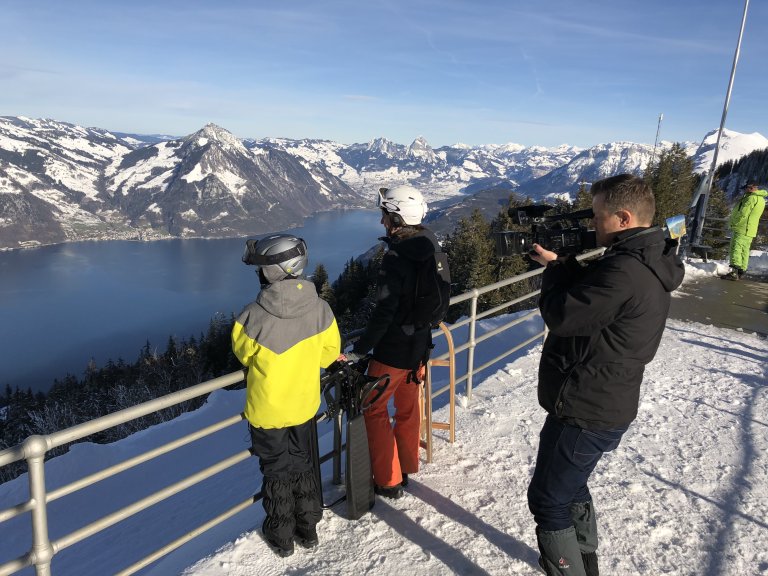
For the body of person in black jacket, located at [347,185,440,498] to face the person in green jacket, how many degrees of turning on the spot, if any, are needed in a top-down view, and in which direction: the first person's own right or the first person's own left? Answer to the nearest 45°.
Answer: approximately 135° to the first person's own right

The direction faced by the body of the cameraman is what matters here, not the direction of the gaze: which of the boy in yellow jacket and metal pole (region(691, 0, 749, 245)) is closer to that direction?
the boy in yellow jacket

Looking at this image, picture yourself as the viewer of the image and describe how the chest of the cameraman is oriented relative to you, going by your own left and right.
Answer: facing to the left of the viewer

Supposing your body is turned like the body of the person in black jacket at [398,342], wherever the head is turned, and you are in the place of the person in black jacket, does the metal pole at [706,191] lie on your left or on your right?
on your right

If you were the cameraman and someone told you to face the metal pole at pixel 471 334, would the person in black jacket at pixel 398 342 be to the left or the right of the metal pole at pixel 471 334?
left

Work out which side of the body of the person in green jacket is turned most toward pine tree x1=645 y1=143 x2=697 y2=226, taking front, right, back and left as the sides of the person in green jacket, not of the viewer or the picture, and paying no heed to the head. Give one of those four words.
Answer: right

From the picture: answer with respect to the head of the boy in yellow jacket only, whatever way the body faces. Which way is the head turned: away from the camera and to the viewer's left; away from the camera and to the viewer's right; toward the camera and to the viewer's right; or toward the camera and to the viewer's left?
away from the camera and to the viewer's left

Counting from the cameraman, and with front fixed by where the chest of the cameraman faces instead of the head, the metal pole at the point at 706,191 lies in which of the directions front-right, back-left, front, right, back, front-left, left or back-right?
right

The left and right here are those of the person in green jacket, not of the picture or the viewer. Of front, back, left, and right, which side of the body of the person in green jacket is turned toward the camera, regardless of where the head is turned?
left

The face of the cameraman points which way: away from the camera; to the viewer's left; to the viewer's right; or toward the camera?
to the viewer's left

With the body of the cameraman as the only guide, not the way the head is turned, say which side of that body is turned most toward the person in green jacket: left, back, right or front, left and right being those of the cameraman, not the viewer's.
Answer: right
